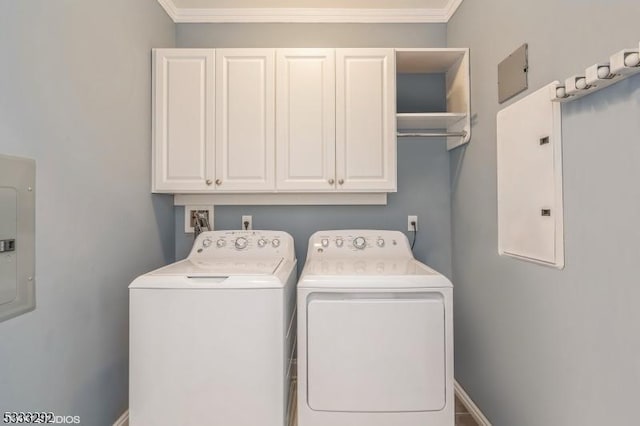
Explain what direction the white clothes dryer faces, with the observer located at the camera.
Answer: facing the viewer

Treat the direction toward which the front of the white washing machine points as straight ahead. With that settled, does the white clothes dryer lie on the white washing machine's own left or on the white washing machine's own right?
on the white washing machine's own left

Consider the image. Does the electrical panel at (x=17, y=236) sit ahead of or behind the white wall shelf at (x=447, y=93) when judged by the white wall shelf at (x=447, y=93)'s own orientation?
ahead

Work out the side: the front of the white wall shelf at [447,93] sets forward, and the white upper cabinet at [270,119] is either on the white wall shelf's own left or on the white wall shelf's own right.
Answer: on the white wall shelf's own right

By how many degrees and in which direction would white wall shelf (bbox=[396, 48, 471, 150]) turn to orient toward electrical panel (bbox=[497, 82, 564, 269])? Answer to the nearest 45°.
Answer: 0° — it already faces it

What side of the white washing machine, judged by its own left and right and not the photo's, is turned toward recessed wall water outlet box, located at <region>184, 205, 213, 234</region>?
back

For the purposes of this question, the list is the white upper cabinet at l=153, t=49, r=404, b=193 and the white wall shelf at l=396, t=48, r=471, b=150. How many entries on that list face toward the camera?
2

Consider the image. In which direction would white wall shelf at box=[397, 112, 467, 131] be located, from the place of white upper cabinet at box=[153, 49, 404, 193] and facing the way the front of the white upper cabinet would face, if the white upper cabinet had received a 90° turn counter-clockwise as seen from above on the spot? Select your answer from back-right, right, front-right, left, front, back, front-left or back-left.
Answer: front

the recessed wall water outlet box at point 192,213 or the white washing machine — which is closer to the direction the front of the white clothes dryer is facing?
the white washing machine

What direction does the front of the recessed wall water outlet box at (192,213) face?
toward the camera
